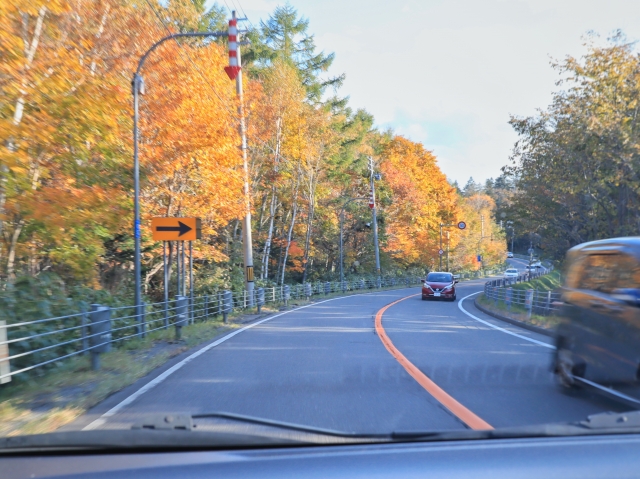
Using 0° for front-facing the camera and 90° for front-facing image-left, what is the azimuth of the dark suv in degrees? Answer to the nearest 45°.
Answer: approximately 315°

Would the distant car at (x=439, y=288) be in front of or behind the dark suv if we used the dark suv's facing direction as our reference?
behind

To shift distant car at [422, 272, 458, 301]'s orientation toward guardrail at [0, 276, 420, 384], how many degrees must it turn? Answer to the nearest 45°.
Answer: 0° — it already faces it

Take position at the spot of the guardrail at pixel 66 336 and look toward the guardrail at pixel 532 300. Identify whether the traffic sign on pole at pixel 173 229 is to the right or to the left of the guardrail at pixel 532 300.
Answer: left

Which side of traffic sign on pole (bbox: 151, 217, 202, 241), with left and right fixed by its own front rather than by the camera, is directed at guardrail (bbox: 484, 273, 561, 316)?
left

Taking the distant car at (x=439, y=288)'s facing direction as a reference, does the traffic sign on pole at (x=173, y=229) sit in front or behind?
in front

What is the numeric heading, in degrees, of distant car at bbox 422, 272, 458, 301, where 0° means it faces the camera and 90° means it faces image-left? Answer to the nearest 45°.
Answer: approximately 0°

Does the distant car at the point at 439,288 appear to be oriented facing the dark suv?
yes

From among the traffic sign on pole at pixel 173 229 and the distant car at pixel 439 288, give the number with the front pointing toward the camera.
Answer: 2
